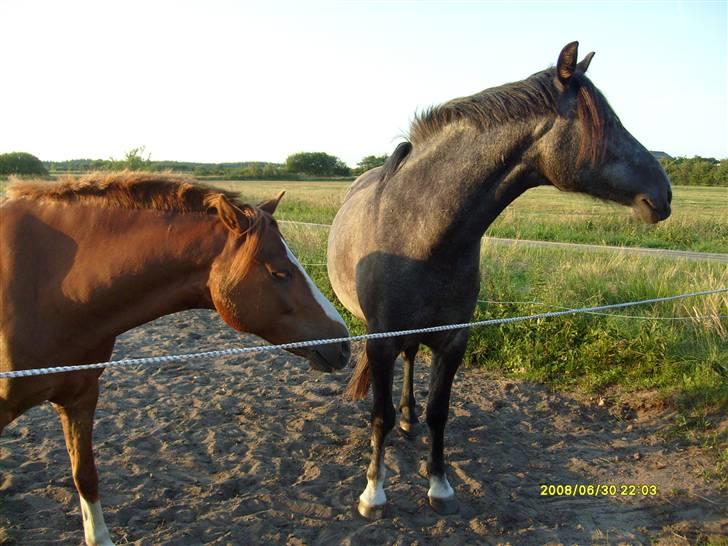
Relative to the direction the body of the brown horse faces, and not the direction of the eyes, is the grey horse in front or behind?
in front

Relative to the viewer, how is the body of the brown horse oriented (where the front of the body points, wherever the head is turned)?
to the viewer's right

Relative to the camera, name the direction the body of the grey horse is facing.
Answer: toward the camera

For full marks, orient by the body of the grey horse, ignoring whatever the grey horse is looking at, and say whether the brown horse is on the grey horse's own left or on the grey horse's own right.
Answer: on the grey horse's own right
